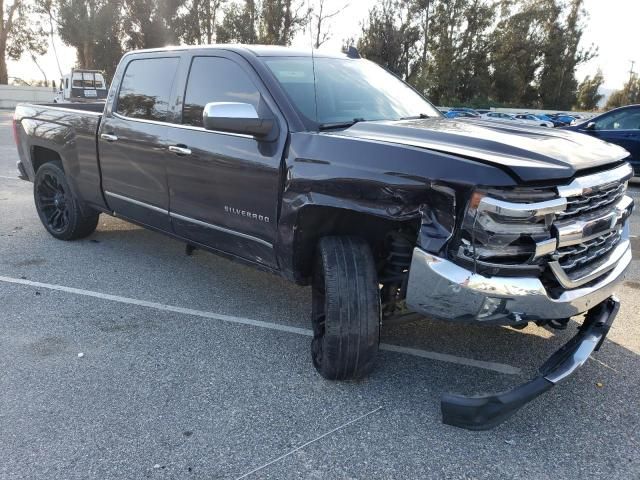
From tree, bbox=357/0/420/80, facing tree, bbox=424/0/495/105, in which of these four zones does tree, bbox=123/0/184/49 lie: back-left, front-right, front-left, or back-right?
back-left

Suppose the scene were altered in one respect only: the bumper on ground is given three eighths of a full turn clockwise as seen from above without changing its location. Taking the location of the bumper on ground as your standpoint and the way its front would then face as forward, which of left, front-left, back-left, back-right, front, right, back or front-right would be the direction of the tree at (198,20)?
front-right

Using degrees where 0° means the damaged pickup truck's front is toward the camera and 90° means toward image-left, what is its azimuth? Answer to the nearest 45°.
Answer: approximately 315°

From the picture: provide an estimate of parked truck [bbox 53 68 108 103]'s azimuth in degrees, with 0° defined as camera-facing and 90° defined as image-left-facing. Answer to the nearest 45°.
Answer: approximately 135°

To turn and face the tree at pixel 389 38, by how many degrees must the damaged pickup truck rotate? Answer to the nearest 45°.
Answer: approximately 135° to its left

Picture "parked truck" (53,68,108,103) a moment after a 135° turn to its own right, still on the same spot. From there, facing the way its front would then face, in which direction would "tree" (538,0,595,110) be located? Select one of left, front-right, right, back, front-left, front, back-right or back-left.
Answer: front

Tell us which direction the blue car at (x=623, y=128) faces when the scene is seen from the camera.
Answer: facing to the left of the viewer

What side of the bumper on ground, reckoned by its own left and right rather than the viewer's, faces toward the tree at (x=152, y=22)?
back

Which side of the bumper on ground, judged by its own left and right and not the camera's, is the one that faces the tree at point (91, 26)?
back

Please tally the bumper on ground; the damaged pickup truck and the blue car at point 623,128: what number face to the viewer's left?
1

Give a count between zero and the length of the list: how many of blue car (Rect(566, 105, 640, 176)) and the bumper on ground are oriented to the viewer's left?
1
